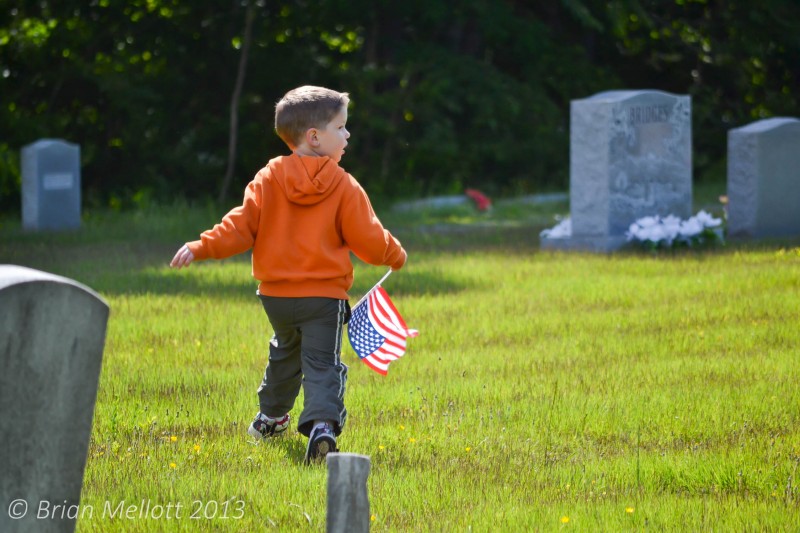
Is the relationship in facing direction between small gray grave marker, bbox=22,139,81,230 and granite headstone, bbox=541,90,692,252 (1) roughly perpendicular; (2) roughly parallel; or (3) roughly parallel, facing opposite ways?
roughly parallel

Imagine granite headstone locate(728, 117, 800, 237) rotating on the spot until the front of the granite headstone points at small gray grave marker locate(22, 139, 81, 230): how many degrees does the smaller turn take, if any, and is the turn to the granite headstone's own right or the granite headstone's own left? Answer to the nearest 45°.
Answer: approximately 135° to the granite headstone's own right

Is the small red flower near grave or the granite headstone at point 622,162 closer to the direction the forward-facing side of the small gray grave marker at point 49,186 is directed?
the granite headstone

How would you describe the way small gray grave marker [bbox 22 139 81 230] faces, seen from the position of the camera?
facing the viewer and to the right of the viewer

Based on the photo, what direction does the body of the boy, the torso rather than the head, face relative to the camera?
away from the camera

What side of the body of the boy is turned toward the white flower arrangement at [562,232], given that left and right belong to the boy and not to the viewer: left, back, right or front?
front

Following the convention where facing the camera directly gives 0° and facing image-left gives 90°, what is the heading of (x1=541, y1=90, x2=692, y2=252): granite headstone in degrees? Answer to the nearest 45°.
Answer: approximately 315°

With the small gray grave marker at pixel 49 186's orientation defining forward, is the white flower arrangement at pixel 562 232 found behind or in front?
in front

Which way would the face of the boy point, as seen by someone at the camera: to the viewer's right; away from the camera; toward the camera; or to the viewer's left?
to the viewer's right

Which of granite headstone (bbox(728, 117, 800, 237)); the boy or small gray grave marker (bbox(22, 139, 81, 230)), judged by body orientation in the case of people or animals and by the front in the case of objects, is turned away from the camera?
the boy

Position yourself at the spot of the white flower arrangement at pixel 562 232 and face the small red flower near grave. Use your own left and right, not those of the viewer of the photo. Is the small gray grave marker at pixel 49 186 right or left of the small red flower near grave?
left
